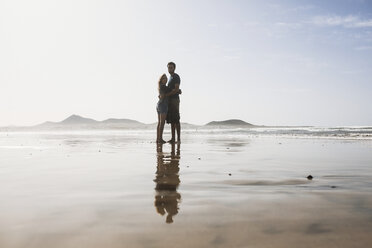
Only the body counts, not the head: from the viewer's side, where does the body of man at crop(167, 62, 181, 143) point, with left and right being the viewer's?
facing the viewer and to the left of the viewer

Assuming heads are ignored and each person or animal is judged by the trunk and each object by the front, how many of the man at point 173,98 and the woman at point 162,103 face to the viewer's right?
1

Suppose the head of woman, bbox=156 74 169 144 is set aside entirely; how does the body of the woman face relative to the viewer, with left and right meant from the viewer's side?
facing to the right of the viewer
